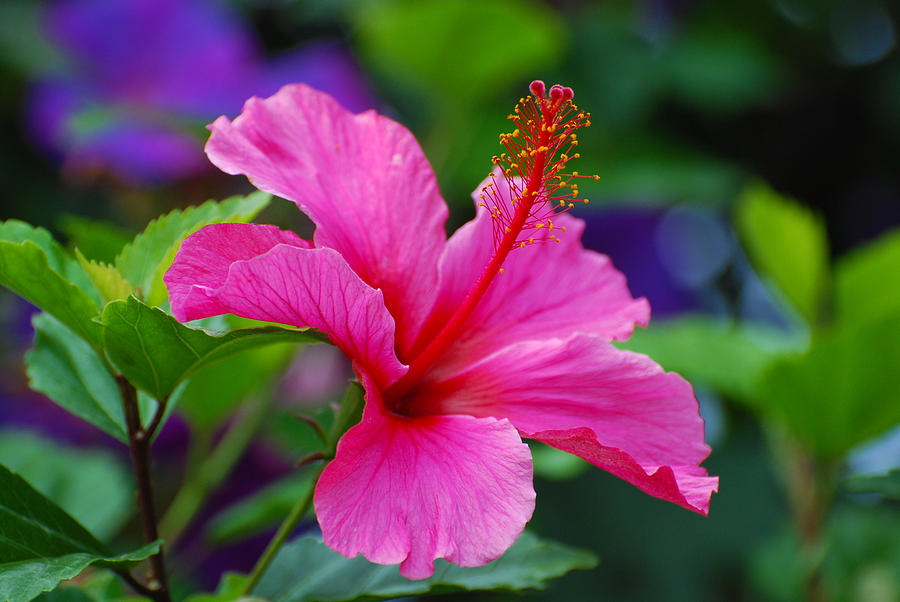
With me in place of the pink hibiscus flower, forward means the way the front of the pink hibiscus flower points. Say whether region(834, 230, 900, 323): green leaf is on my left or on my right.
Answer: on my left

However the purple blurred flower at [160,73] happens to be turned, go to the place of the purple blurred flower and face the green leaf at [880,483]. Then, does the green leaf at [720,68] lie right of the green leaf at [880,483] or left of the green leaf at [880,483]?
left

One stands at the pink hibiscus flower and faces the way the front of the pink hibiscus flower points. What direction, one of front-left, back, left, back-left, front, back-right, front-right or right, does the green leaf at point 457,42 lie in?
back-left

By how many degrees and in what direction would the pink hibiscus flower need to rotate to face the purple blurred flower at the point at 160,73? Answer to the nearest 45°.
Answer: approximately 180°

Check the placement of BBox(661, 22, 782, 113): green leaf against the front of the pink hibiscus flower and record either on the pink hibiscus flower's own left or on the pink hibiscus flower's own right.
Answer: on the pink hibiscus flower's own left

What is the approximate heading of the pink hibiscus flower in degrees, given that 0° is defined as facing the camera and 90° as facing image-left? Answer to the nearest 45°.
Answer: approximately 315°

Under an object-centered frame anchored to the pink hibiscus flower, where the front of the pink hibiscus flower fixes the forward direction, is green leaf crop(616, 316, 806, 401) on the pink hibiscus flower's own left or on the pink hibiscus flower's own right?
on the pink hibiscus flower's own left

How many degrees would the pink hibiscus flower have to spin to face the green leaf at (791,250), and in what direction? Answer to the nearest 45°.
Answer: approximately 90° to its left
